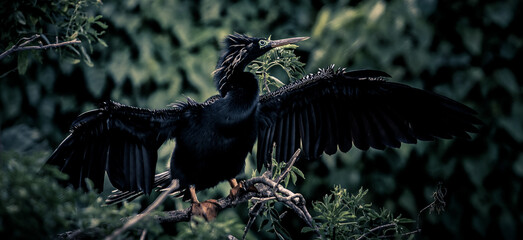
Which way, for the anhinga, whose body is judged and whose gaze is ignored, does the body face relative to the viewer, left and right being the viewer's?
facing the viewer and to the right of the viewer
